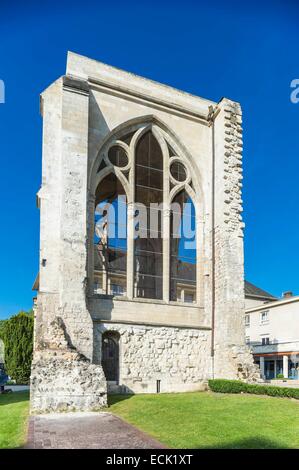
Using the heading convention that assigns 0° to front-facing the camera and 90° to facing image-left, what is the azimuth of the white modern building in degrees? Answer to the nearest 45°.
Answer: approximately 45°
